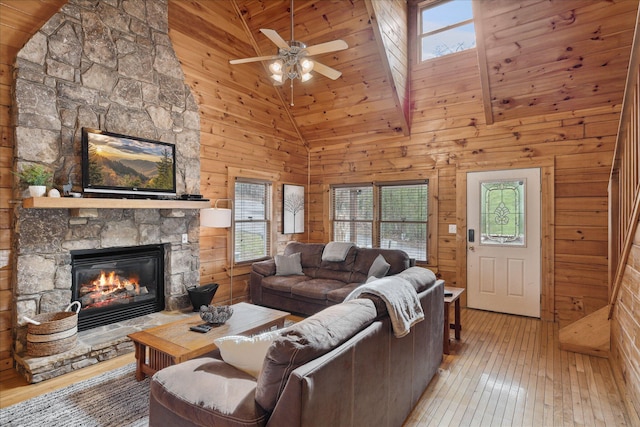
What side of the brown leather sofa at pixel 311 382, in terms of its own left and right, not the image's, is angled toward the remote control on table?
front

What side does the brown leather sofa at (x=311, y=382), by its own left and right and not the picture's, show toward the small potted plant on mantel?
front

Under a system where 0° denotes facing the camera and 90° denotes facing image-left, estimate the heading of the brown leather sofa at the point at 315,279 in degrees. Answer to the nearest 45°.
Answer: approximately 45°

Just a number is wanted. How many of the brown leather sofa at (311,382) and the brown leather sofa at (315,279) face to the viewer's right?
0

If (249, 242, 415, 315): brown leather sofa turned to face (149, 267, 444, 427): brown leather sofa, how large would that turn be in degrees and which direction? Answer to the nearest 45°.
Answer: approximately 45° to its left

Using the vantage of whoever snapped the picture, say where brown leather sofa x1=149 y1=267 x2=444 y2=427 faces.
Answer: facing away from the viewer and to the left of the viewer

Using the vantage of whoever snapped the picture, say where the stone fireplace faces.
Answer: facing the viewer and to the right of the viewer

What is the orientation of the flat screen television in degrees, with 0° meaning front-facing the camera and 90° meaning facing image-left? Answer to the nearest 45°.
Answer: approximately 315°

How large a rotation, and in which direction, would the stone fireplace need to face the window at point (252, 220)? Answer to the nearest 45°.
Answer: approximately 90° to its left

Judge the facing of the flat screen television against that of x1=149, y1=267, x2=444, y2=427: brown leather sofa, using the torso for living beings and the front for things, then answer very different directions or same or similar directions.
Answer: very different directions

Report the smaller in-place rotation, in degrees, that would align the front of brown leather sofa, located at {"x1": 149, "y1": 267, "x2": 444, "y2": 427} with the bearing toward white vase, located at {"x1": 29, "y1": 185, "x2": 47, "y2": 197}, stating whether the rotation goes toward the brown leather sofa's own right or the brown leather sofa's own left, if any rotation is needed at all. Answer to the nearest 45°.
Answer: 0° — it already faces it

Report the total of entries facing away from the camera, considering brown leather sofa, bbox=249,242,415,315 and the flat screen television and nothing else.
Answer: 0
